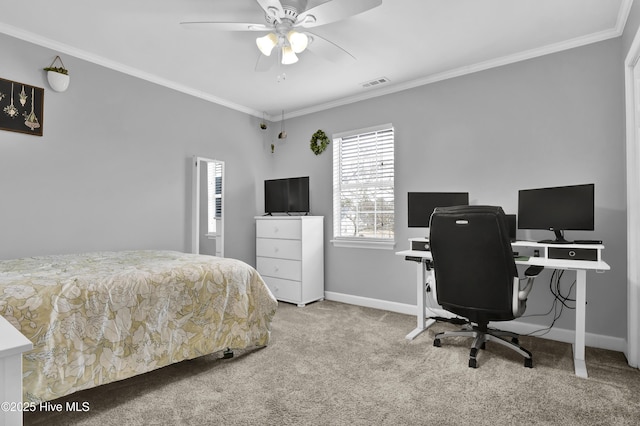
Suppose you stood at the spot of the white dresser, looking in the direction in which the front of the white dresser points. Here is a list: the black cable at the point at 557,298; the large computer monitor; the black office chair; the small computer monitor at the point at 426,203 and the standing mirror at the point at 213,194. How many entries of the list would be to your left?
4

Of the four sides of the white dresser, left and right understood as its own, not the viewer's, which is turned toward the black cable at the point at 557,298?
left

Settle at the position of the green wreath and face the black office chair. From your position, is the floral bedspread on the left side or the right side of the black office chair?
right

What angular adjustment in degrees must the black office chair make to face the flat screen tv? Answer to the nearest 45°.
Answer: approximately 90° to its left

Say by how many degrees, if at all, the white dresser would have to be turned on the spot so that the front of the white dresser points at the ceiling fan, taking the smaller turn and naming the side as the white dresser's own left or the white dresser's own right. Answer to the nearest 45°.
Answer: approximately 45° to the white dresser's own left

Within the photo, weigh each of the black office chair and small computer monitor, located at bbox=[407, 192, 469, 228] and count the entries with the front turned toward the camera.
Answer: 1

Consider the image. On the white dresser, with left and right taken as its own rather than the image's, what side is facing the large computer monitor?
left

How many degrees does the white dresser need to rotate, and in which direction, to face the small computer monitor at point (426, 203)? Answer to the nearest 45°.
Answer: approximately 90° to its left

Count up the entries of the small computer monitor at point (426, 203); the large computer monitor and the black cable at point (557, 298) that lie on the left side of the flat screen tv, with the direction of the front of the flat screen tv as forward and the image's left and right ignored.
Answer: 3

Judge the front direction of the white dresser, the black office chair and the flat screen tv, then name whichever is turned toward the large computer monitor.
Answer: the black office chair

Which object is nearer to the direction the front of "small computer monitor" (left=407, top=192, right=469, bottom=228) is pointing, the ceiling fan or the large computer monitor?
the ceiling fan

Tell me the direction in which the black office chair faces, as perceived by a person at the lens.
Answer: facing away from the viewer and to the right of the viewer
